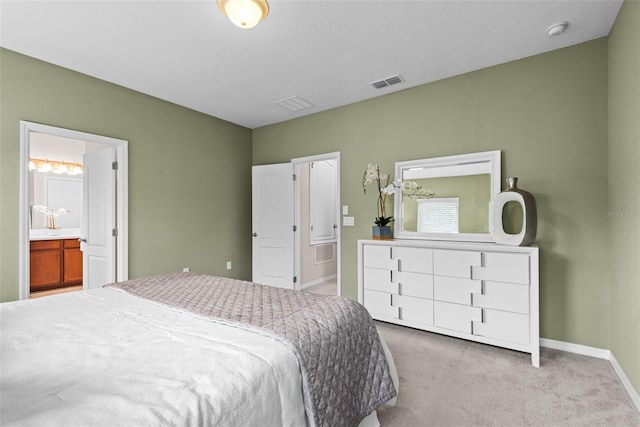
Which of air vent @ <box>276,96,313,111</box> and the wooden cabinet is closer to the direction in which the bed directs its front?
the air vent

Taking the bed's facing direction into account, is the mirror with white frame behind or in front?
in front

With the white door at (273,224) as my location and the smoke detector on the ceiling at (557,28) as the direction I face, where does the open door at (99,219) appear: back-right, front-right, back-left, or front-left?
back-right

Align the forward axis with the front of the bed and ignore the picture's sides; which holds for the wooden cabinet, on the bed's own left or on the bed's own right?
on the bed's own left

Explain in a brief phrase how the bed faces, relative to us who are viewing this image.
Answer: facing away from the viewer and to the right of the viewer

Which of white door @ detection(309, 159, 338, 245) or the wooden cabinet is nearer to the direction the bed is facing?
the white door

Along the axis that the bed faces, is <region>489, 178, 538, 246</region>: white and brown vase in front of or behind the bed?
in front
